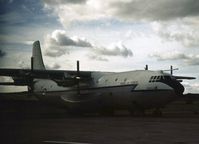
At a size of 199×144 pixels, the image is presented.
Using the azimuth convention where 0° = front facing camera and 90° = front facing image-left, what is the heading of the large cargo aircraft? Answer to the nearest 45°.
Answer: approximately 315°
